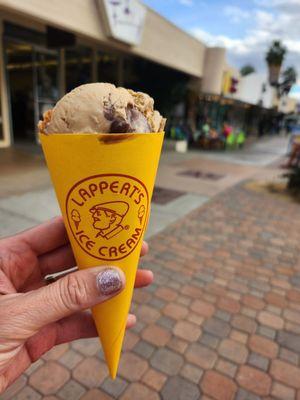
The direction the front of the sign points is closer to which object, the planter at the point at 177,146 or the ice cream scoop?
the ice cream scoop

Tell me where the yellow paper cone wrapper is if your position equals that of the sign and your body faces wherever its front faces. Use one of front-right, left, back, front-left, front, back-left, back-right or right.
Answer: front-right

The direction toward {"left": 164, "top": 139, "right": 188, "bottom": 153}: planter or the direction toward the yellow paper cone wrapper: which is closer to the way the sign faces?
the yellow paper cone wrapper

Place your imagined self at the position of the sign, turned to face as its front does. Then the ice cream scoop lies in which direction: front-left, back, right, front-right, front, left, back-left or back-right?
front-right

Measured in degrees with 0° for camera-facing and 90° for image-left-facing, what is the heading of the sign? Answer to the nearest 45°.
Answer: approximately 315°

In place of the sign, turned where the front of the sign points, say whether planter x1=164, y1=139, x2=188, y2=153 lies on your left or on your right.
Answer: on your left

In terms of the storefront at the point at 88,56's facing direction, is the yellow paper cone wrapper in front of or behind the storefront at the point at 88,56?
in front

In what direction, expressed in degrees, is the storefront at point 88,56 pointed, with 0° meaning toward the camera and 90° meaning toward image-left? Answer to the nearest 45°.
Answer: approximately 315°
